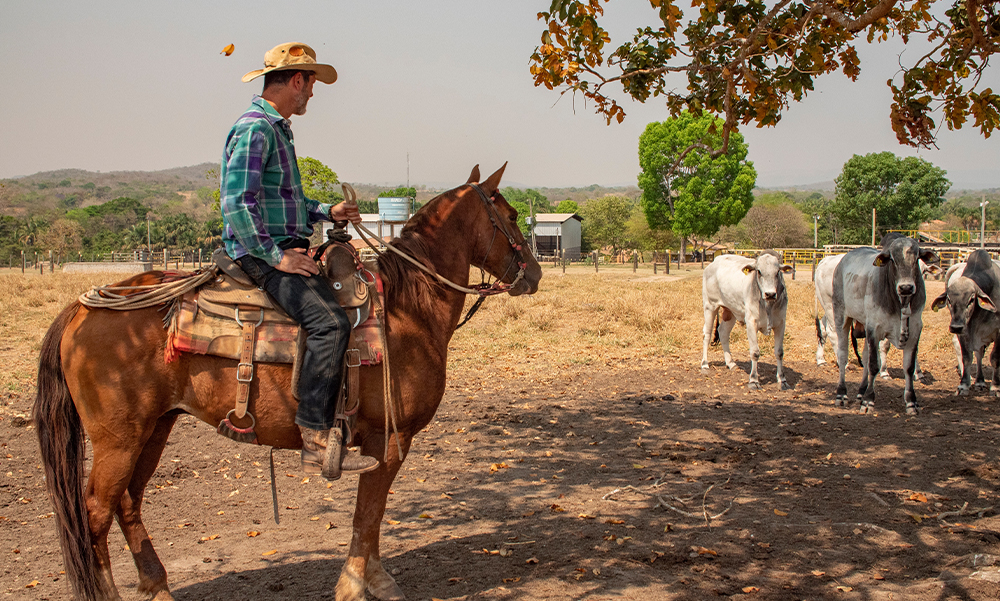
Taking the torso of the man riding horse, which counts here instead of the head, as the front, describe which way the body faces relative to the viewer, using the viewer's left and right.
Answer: facing to the right of the viewer

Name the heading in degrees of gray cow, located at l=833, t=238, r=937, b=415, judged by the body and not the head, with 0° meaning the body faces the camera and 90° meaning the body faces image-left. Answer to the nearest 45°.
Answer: approximately 315°

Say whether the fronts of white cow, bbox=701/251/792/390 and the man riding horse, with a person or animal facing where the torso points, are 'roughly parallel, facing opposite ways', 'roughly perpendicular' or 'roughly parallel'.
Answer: roughly perpendicular

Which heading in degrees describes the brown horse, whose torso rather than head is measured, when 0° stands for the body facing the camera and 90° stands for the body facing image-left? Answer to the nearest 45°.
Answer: approximately 270°

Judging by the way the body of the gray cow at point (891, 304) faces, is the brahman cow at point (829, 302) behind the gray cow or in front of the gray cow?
behind

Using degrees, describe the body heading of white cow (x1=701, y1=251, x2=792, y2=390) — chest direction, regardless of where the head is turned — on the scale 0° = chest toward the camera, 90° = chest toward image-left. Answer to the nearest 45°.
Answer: approximately 315°

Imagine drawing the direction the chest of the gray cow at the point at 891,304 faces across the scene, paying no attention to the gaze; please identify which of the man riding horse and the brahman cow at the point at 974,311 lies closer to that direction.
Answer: the man riding horse
